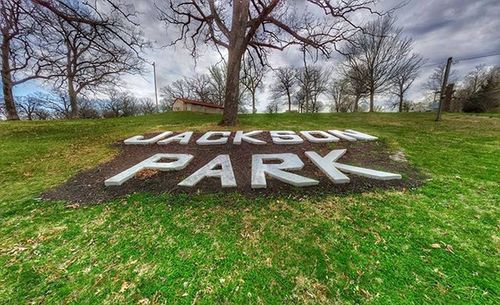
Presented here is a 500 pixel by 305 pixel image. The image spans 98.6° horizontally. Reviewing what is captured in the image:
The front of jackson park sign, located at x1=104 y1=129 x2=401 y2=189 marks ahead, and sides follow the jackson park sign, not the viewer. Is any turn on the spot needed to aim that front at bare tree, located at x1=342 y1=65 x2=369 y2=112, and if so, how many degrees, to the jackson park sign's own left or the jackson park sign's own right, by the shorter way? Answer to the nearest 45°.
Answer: approximately 135° to the jackson park sign's own left

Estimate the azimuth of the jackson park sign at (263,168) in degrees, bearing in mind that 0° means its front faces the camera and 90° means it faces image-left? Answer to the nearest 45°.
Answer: approximately 0°
